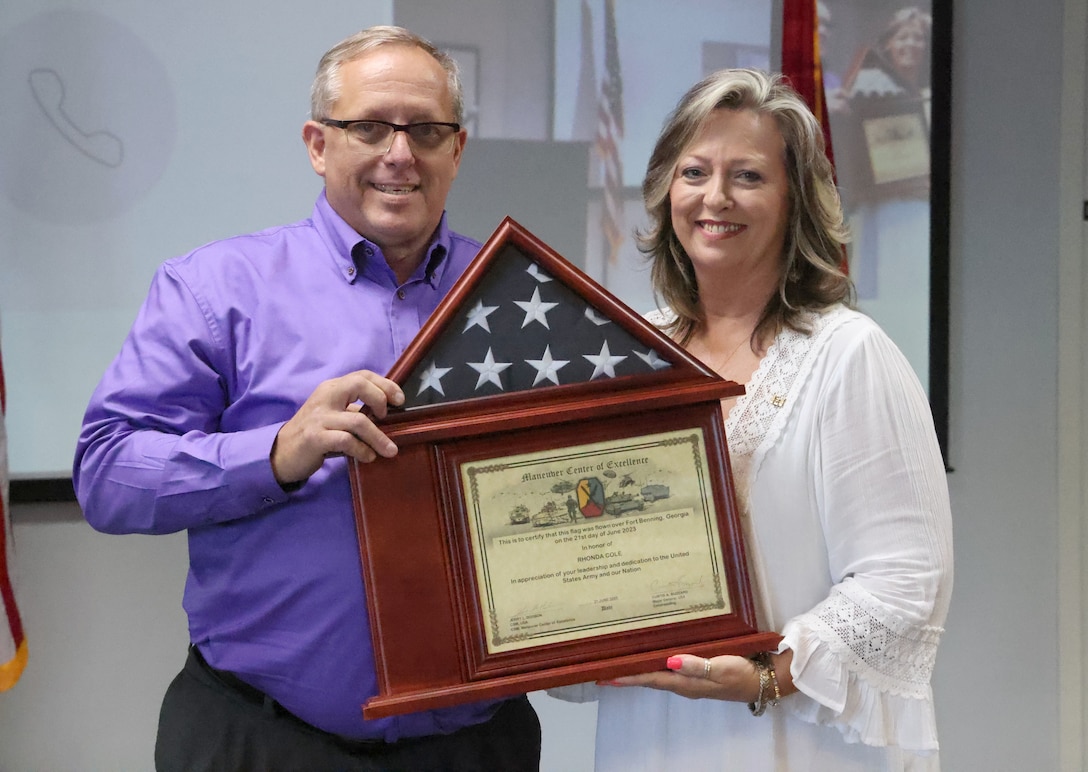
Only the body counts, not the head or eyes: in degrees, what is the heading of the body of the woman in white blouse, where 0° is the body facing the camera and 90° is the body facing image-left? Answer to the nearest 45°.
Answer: approximately 45°

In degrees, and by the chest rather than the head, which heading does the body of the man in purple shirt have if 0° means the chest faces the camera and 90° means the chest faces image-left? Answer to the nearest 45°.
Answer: approximately 315°
